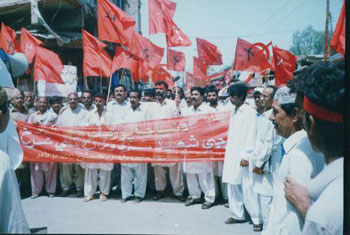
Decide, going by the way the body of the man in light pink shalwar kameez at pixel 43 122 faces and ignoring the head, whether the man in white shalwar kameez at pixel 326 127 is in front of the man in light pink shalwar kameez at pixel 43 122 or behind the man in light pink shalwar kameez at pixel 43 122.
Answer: in front

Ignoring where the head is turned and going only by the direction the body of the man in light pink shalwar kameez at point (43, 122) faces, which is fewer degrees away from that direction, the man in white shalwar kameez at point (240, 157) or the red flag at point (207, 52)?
the man in white shalwar kameez

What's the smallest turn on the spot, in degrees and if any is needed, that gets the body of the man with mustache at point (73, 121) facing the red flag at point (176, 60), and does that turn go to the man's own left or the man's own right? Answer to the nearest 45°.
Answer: approximately 135° to the man's own left

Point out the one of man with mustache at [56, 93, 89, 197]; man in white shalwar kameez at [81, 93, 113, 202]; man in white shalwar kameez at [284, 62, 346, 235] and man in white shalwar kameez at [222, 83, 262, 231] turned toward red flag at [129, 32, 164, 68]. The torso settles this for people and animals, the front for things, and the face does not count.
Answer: man in white shalwar kameez at [284, 62, 346, 235]

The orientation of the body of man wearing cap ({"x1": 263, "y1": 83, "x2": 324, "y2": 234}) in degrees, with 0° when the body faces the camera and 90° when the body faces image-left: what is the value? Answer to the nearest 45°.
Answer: approximately 90°

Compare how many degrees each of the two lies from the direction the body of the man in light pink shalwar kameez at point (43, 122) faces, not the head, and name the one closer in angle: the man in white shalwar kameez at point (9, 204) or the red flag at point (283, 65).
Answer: the man in white shalwar kameez

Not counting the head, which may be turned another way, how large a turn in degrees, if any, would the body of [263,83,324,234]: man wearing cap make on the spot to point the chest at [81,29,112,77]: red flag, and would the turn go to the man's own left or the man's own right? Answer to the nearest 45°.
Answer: approximately 45° to the man's own right

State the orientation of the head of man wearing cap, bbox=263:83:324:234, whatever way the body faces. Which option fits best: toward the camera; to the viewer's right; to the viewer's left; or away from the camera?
to the viewer's left

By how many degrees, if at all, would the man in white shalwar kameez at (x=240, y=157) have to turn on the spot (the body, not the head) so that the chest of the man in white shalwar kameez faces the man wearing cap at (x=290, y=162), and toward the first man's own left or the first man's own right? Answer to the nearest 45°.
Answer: approximately 45° to the first man's own left

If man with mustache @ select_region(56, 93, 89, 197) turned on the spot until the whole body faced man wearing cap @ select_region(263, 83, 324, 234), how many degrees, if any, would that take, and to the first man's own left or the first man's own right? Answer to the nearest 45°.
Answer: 0° — they already face them

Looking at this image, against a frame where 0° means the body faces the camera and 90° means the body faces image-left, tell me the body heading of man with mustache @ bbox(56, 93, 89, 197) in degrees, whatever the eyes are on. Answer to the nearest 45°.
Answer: approximately 0°

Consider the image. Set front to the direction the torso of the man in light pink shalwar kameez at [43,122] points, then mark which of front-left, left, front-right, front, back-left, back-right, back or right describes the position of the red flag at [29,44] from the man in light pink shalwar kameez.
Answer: back
